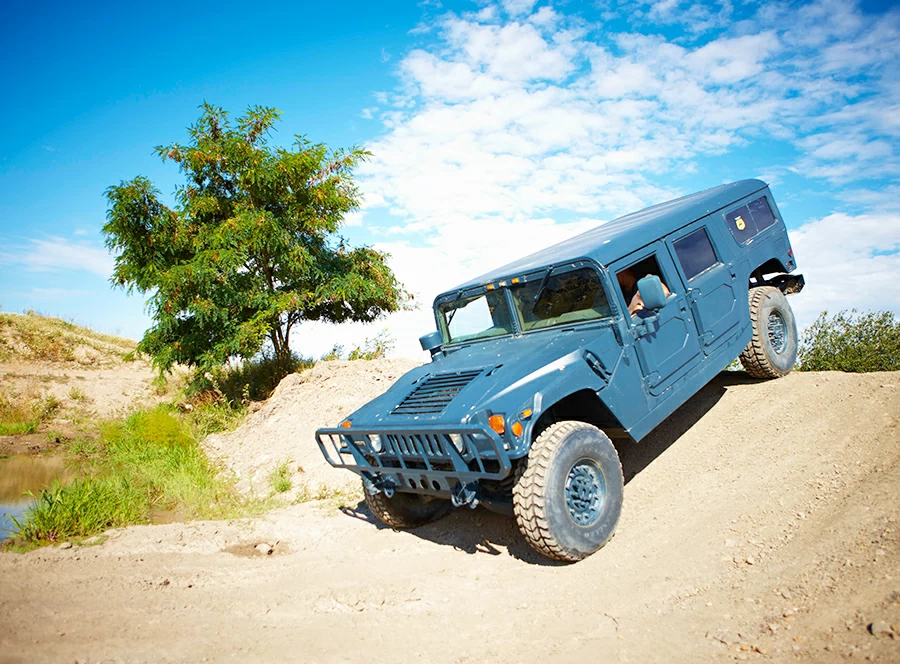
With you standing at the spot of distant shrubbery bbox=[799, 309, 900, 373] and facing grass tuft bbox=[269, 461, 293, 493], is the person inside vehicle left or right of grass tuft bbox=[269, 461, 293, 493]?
left

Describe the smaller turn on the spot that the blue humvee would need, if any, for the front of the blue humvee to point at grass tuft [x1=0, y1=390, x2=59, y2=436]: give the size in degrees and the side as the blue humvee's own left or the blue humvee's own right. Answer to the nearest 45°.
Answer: approximately 90° to the blue humvee's own right

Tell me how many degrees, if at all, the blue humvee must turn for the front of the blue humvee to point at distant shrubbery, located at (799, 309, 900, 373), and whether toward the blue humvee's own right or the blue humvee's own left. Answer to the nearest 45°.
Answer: approximately 180°

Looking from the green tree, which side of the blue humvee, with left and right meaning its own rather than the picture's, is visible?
right

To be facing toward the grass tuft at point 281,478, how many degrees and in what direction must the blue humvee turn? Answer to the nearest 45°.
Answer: approximately 90° to its right

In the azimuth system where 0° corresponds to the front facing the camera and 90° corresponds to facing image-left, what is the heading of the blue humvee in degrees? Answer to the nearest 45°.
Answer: approximately 45°
